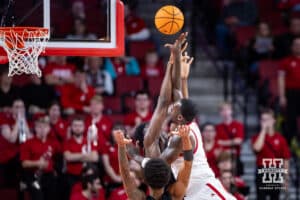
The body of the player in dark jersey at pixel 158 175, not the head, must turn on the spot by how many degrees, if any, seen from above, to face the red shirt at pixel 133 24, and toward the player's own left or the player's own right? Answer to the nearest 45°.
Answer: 0° — they already face it

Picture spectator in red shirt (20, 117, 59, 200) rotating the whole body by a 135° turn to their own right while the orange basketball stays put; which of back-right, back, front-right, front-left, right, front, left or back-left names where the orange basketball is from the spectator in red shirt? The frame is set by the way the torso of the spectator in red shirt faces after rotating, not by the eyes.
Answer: back

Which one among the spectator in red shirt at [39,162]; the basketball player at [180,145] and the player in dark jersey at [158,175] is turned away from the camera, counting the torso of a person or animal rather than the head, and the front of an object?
the player in dark jersey

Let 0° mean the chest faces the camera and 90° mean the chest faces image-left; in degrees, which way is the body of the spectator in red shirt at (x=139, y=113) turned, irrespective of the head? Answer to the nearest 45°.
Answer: approximately 0°

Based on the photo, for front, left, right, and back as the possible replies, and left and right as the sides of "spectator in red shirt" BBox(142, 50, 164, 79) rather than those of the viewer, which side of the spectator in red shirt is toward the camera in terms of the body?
front

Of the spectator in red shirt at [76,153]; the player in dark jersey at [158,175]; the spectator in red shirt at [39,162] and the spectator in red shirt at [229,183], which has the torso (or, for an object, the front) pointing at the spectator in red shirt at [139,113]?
the player in dark jersey

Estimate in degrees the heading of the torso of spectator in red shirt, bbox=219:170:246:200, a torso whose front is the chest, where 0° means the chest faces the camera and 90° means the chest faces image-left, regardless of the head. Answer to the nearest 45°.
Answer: approximately 0°

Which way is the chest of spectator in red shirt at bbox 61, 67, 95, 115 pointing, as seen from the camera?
toward the camera

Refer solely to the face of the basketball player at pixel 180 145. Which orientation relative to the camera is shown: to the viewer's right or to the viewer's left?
to the viewer's left

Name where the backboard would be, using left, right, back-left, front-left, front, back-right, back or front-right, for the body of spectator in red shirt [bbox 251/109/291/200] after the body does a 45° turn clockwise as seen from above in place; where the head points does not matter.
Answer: front

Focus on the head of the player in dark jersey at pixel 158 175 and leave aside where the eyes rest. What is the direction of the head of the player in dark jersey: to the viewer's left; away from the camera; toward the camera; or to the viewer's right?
away from the camera
